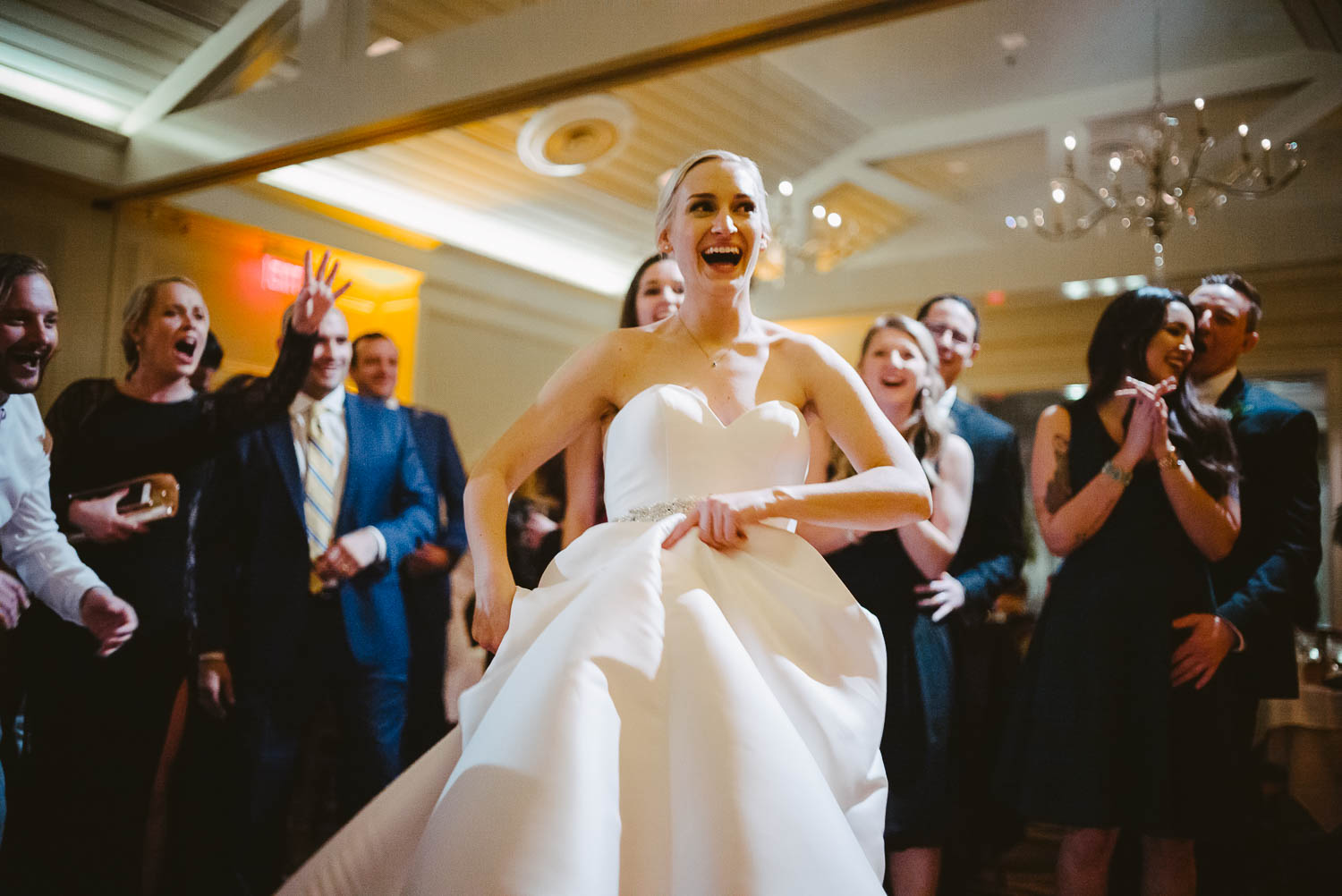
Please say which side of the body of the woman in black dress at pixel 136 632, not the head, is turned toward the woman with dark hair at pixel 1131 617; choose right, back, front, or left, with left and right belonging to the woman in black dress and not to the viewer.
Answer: front

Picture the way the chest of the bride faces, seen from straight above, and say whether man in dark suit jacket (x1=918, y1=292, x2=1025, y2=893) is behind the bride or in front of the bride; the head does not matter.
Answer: behind

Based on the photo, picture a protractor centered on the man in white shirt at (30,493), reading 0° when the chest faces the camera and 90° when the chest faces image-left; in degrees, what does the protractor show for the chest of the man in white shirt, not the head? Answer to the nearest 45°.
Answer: approximately 315°

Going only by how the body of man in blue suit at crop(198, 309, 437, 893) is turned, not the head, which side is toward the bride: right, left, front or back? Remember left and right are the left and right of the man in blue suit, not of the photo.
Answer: front

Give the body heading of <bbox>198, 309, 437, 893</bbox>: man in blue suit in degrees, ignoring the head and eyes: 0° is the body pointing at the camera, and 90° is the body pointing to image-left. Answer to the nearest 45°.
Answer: approximately 0°

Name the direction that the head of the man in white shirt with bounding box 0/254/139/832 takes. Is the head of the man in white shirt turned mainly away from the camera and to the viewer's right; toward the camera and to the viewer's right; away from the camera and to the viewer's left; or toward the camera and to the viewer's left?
toward the camera and to the viewer's right

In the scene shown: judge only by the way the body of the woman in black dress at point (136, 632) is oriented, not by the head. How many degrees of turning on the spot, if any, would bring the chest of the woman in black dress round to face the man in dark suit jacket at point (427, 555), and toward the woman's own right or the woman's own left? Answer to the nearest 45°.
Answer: approximately 45° to the woman's own left
